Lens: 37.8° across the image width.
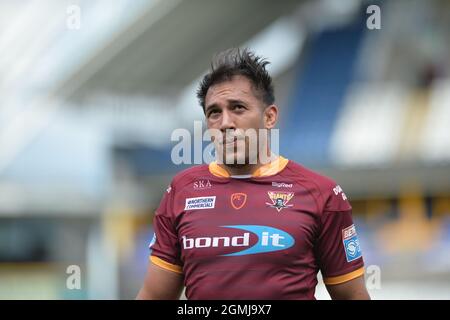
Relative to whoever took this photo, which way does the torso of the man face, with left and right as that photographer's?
facing the viewer
